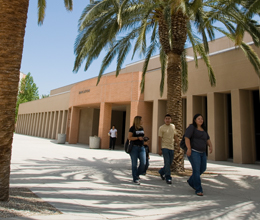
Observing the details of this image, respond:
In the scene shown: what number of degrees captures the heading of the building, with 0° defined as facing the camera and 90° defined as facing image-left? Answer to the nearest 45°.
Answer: approximately 45°

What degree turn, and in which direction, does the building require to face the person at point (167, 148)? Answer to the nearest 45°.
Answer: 0° — it already faces them

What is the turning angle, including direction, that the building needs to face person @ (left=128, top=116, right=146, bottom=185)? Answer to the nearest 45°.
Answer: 0° — it already faces them

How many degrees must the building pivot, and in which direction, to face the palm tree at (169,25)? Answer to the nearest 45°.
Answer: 0° — it already faces it
